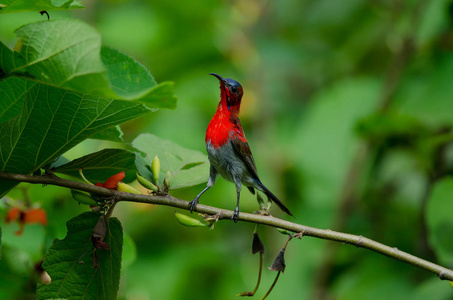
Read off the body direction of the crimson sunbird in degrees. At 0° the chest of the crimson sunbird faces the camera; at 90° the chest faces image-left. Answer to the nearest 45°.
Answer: approximately 45°

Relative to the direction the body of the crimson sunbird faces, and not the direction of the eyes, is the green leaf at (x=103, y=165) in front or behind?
in front

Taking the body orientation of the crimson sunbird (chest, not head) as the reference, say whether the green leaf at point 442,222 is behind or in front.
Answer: behind

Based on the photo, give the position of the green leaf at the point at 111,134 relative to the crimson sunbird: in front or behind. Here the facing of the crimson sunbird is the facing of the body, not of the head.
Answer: in front

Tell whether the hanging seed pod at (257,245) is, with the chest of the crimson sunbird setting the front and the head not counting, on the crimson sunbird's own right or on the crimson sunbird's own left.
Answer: on the crimson sunbird's own left
